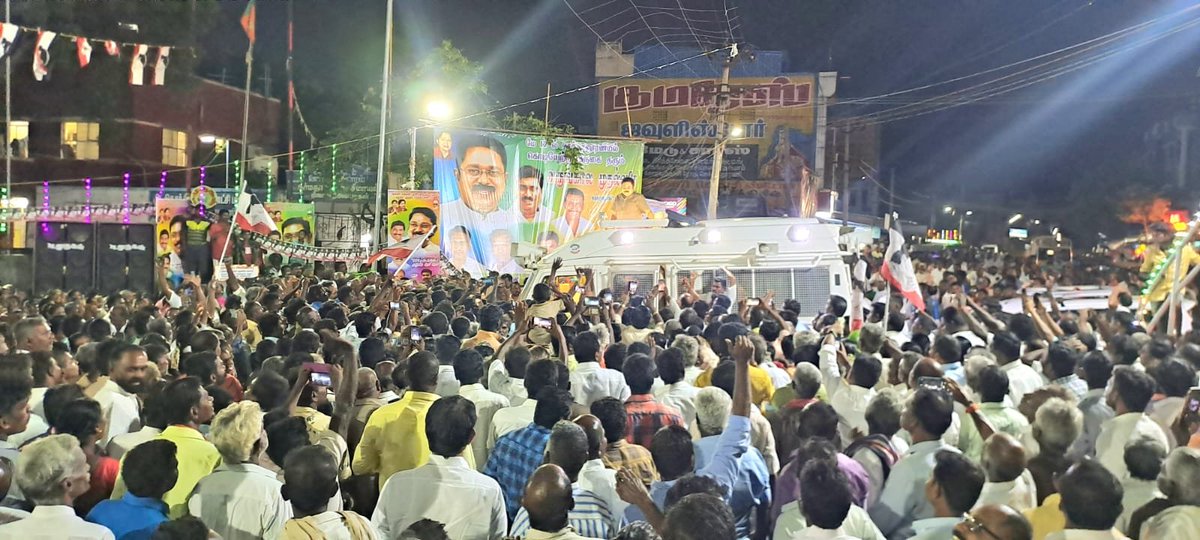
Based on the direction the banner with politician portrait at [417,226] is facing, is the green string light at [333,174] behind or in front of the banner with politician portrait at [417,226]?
behind

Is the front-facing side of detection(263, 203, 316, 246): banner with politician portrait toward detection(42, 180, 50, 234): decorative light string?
no

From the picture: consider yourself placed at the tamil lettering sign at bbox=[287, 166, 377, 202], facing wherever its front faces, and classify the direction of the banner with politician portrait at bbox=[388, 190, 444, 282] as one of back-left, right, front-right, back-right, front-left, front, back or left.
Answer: front

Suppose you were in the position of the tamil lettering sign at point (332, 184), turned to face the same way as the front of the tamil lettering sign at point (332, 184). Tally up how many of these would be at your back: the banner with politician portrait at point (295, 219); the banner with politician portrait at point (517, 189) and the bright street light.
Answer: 0

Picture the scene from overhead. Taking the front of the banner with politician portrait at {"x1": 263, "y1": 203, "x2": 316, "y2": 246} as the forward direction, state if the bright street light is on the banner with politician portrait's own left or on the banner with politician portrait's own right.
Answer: on the banner with politician portrait's own left

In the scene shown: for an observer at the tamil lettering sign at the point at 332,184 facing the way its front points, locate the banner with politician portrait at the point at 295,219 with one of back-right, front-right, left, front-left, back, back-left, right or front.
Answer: front

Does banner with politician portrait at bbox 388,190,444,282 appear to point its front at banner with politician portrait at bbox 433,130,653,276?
no

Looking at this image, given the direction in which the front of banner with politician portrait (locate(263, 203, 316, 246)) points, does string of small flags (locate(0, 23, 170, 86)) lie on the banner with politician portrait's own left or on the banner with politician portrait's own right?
on the banner with politician portrait's own right

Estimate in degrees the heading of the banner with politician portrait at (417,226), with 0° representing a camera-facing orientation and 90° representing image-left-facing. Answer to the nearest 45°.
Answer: approximately 0°

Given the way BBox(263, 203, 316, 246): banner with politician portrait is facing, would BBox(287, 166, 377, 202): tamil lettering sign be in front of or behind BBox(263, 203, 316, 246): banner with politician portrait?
behind

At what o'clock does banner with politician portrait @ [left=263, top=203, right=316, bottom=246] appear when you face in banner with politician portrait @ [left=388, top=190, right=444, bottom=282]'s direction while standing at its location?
banner with politician portrait @ [left=263, top=203, right=316, bottom=246] is roughly at 5 o'clock from banner with politician portrait @ [left=388, top=190, right=444, bottom=282].

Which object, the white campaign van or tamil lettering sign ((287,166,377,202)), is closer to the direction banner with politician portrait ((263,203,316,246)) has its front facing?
the white campaign van

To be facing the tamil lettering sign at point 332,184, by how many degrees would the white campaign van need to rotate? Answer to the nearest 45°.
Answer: approximately 45° to its right

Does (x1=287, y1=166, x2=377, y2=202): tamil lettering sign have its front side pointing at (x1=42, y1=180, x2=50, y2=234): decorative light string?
no

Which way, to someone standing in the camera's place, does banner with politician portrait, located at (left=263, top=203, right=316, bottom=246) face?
facing the viewer
